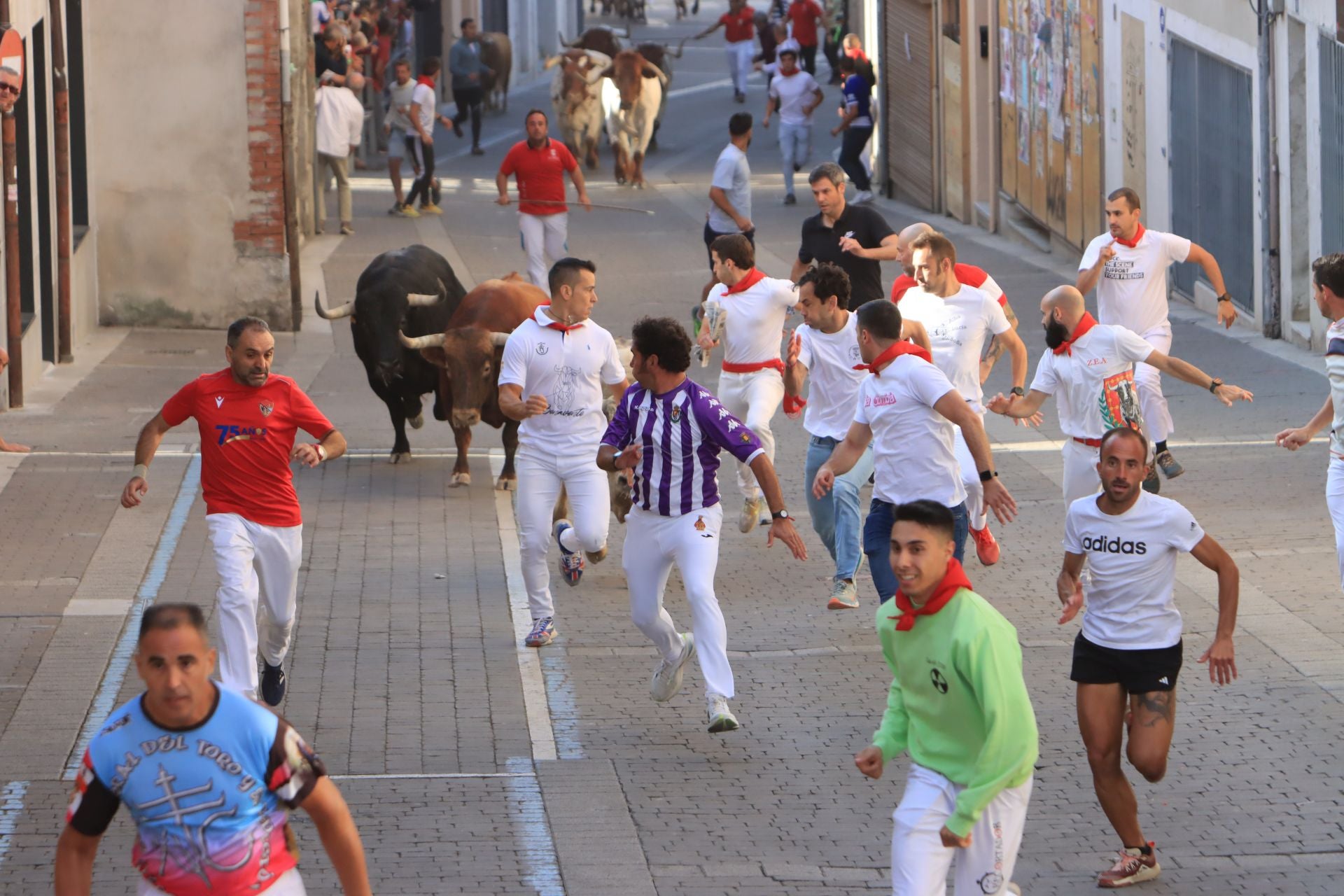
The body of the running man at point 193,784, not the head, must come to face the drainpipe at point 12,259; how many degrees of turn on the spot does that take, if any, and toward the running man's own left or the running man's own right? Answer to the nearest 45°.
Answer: approximately 180°

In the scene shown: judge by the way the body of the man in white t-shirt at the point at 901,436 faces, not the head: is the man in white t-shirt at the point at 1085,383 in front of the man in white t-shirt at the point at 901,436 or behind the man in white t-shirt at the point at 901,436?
behind

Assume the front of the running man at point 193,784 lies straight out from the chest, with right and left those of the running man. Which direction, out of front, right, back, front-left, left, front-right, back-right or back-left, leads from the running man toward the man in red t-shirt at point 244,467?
back

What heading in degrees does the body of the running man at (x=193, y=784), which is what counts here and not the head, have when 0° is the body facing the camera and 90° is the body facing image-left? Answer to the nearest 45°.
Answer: approximately 0°

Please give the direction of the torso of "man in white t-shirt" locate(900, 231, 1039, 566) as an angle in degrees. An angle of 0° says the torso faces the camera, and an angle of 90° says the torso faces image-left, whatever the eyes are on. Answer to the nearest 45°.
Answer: approximately 45°

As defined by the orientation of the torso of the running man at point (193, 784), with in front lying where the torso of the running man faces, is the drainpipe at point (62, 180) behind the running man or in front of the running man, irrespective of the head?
behind

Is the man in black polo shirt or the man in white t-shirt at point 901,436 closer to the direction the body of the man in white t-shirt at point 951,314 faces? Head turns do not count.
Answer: the man in white t-shirt

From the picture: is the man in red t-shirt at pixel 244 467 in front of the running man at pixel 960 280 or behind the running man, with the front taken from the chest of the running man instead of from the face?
in front
